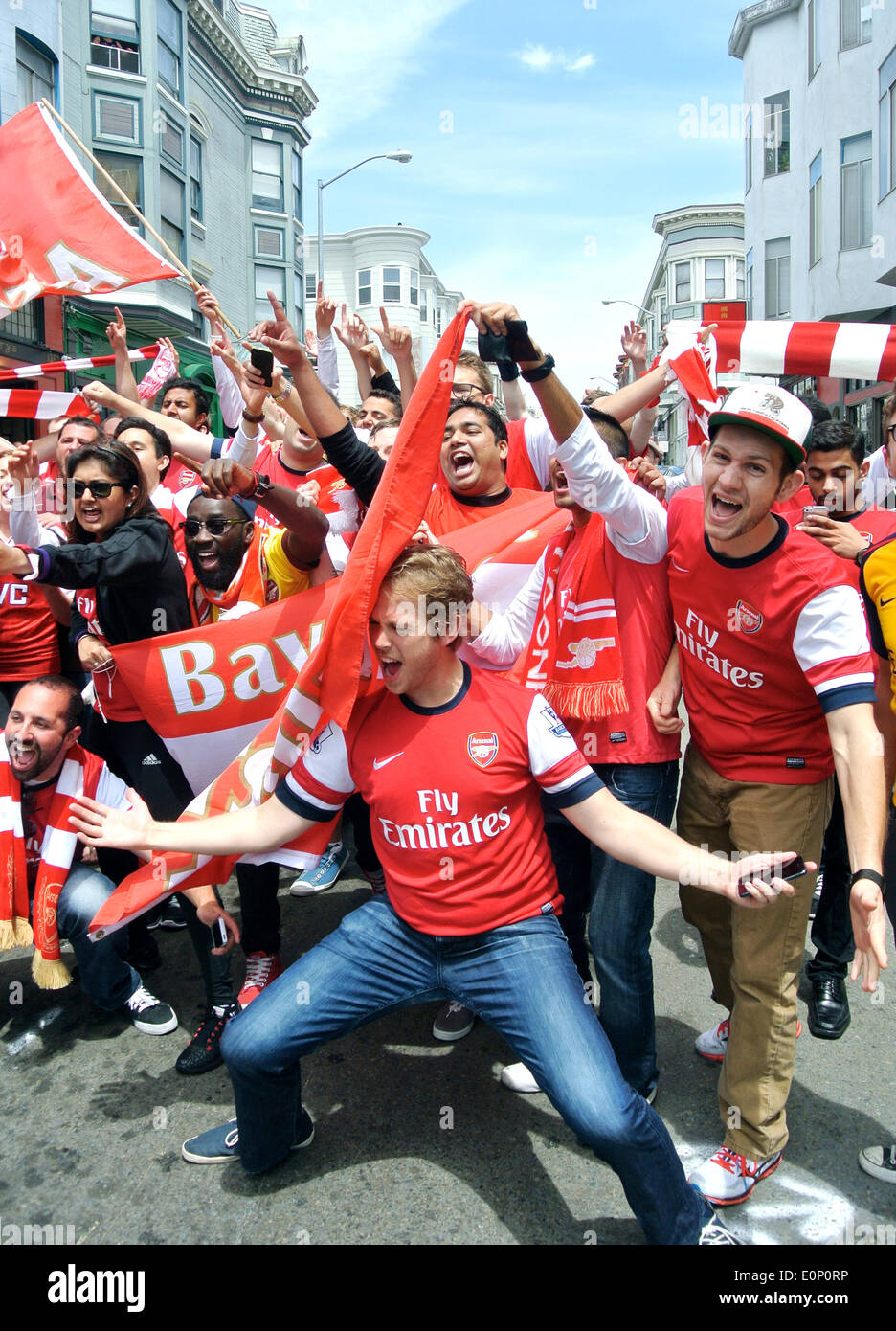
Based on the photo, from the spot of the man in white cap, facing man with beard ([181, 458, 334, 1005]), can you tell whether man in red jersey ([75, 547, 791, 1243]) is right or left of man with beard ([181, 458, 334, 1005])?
left

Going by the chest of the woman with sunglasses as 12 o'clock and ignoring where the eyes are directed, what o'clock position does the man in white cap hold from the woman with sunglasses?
The man in white cap is roughly at 9 o'clock from the woman with sunglasses.

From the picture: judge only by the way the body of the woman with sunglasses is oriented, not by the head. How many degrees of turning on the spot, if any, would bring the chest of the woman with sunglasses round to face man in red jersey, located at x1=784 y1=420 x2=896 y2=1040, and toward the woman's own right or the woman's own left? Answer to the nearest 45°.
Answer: approximately 135° to the woman's own left

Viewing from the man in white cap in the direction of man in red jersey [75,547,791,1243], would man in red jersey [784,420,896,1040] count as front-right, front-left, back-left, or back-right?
back-right

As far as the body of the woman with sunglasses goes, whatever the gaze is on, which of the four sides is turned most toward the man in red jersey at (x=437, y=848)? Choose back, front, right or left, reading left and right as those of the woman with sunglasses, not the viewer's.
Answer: left

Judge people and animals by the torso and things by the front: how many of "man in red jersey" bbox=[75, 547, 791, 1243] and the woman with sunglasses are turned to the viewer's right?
0

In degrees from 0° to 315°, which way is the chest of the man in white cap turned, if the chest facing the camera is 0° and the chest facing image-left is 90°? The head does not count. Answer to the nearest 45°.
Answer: approximately 45°

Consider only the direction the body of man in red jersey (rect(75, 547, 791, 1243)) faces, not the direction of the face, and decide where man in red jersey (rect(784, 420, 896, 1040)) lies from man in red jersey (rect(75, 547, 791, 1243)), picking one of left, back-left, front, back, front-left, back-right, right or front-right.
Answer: back-left

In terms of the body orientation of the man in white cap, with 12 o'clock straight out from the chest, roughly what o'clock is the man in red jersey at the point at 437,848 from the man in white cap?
The man in red jersey is roughly at 1 o'clock from the man in white cap.
